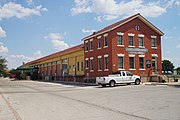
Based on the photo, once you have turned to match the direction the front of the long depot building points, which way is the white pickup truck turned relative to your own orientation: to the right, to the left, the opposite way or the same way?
to the left

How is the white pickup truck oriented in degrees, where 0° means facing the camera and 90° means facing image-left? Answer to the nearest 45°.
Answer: approximately 225°
